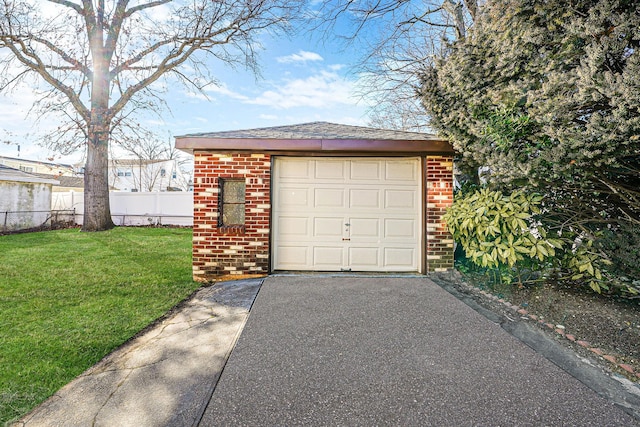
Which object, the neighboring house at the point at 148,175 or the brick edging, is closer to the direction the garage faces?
the brick edging

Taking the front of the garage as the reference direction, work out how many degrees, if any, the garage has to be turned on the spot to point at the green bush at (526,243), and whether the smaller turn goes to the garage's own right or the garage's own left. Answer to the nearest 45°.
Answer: approximately 45° to the garage's own left

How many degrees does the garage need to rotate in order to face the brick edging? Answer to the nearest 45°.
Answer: approximately 45° to its left

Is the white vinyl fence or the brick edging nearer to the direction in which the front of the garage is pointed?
the brick edging

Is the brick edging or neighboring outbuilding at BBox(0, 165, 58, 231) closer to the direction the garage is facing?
the brick edging

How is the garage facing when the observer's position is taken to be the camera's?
facing the viewer

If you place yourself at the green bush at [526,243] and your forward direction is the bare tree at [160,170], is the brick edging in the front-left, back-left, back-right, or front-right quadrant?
back-left

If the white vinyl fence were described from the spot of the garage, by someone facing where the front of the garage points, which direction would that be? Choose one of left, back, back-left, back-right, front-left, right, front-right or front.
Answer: back-right

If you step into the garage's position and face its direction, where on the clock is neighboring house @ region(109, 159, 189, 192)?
The neighboring house is roughly at 5 o'clock from the garage.

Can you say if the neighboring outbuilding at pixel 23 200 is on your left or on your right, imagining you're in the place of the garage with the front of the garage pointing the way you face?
on your right
